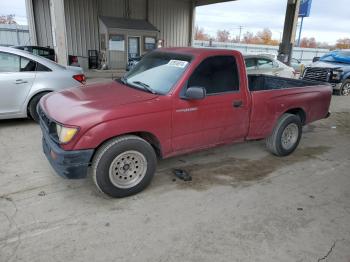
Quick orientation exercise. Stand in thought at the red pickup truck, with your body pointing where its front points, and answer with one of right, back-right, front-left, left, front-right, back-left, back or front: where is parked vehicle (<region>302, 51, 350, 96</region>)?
back

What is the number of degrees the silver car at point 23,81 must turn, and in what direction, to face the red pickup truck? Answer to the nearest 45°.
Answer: approximately 135° to its left

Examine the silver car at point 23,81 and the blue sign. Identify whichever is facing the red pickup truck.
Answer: the blue sign

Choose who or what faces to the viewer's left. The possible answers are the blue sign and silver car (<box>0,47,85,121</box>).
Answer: the silver car

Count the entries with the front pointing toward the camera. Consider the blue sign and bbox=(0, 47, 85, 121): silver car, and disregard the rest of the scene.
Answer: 1

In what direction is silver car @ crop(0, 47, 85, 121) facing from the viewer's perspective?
to the viewer's left

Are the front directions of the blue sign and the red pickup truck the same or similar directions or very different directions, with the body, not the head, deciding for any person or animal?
same or similar directions

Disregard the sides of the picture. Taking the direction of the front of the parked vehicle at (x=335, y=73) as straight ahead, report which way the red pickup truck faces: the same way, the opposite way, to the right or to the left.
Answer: the same way

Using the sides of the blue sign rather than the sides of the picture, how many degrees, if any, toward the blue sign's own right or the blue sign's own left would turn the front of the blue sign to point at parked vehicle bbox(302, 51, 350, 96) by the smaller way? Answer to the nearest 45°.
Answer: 0° — it already faces it

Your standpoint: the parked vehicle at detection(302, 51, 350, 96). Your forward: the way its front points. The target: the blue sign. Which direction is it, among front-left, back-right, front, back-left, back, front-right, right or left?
back-right

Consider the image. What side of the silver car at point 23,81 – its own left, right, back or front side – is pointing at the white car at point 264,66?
back

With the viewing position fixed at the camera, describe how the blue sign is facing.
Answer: facing the viewer

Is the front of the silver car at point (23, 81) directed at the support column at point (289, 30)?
no

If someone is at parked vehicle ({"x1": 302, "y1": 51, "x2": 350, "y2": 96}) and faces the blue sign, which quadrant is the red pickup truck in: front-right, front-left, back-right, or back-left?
back-left

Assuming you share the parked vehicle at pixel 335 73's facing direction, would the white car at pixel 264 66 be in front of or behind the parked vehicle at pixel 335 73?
in front
